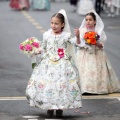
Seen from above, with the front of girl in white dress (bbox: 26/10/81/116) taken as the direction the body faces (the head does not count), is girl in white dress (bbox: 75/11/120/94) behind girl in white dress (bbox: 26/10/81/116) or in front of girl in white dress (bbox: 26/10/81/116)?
behind

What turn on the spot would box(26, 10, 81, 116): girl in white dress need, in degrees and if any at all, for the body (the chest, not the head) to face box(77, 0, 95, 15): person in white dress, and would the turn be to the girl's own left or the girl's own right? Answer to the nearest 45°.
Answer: approximately 180°

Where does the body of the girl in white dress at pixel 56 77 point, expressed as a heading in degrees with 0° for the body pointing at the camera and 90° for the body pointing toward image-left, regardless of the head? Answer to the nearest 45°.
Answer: approximately 0°
